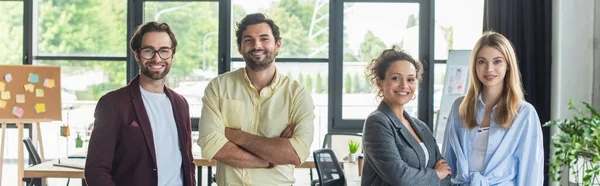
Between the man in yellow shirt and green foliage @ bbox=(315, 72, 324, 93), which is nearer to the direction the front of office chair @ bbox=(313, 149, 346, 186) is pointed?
the green foliage

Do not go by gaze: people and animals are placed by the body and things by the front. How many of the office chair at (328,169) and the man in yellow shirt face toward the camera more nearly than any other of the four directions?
1

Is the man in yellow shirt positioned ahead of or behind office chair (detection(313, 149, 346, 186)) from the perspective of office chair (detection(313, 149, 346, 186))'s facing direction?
behind

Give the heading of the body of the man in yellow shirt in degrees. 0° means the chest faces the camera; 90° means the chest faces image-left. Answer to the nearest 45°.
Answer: approximately 0°

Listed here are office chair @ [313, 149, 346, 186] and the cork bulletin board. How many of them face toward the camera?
1

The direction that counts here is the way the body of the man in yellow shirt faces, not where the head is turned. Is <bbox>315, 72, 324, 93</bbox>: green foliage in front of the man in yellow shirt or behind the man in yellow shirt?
behind

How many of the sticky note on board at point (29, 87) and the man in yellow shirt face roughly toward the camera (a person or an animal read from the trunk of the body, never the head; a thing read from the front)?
2
